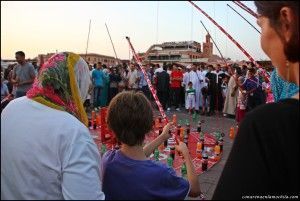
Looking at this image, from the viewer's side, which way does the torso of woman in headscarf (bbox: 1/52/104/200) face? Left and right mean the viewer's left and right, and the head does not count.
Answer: facing away from the viewer and to the right of the viewer

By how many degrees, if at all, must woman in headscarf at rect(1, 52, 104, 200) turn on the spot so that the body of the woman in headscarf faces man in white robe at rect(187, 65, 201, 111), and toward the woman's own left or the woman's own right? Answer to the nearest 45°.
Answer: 0° — they already face them

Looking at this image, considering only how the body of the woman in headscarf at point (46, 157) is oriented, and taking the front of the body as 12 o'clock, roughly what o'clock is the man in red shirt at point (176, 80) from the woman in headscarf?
The man in red shirt is roughly at 11 o'clock from the woman in headscarf.

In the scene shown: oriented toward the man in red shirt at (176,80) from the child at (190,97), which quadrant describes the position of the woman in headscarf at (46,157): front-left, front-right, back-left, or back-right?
back-left

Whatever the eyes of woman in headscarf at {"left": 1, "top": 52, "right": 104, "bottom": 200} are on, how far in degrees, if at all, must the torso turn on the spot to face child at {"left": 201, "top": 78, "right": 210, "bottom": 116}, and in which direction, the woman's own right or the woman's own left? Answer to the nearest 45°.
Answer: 0° — they already face them

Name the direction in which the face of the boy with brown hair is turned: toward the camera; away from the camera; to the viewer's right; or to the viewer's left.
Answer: away from the camera
